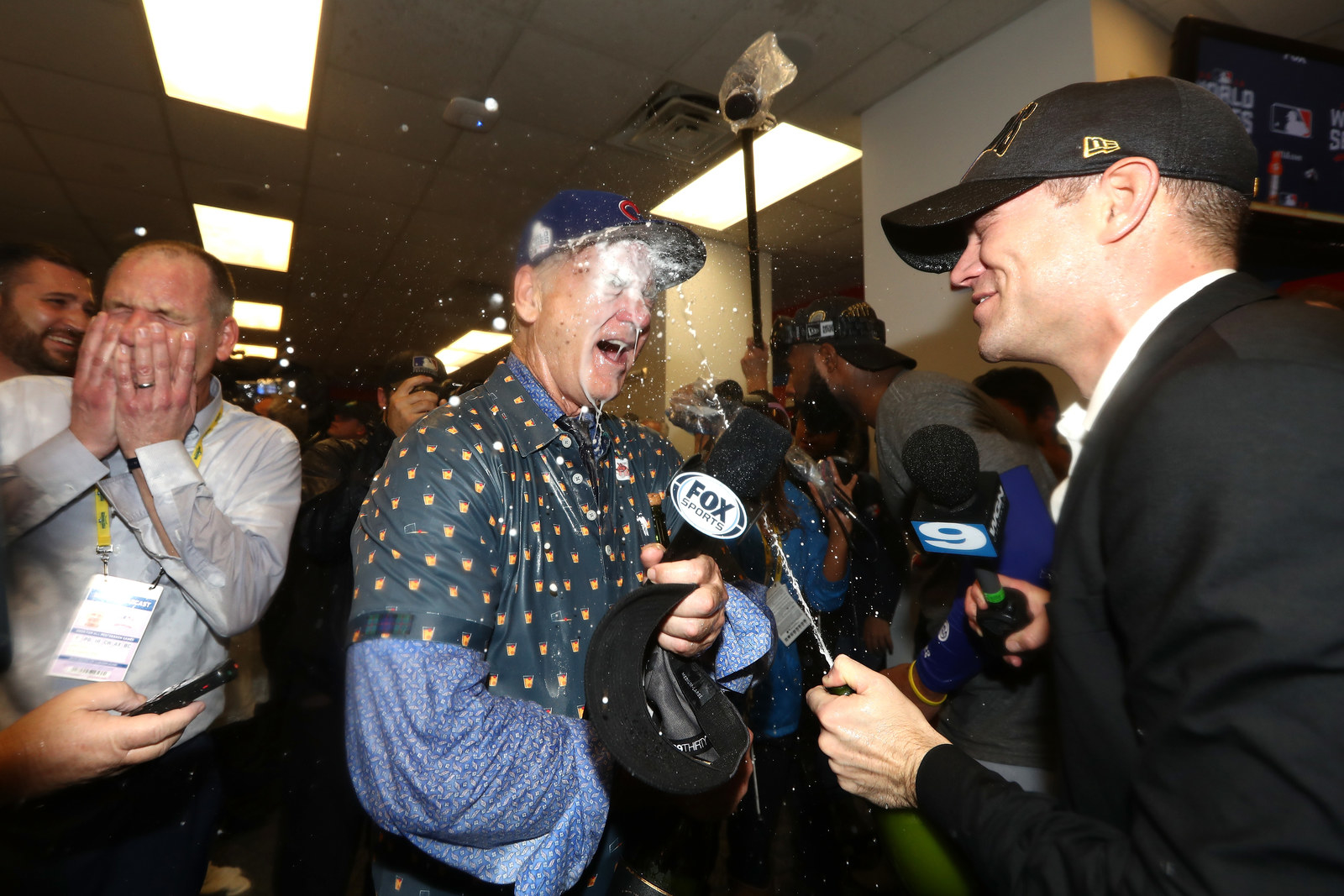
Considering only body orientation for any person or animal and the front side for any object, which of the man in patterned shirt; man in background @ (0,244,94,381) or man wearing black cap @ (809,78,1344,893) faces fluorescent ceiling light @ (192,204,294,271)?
the man wearing black cap

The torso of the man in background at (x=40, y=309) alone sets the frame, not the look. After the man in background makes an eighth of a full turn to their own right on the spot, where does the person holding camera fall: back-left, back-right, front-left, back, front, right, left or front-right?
back-left

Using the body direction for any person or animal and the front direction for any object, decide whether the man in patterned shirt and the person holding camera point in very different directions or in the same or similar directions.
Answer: same or similar directions

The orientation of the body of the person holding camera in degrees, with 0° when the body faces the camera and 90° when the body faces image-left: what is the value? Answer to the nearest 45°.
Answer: approximately 315°

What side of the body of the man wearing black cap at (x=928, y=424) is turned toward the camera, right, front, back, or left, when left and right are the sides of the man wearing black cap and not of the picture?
left

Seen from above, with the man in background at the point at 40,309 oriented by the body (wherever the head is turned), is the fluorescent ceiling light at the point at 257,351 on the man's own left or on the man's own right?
on the man's own left

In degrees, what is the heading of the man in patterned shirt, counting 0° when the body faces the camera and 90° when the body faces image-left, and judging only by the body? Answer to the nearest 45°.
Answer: approximately 315°

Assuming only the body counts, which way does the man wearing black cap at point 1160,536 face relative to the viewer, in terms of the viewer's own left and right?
facing to the left of the viewer

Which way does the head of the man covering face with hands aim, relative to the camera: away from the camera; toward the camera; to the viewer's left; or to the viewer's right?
toward the camera
